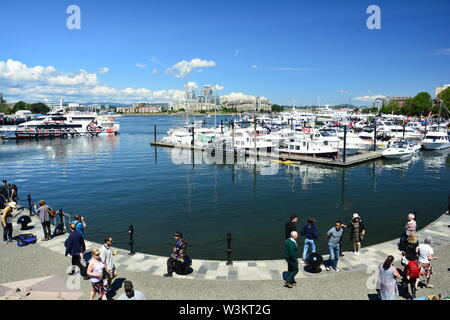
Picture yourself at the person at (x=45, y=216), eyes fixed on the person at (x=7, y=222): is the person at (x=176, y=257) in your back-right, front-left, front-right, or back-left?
back-left

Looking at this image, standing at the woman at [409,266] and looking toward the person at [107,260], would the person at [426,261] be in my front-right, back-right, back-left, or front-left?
back-right

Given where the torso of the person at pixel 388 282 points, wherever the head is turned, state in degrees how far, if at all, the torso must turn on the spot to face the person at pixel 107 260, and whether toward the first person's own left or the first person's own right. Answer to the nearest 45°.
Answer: approximately 135° to the first person's own left

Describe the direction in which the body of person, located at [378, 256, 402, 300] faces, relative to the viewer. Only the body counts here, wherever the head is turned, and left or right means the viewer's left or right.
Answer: facing away from the viewer and to the right of the viewer

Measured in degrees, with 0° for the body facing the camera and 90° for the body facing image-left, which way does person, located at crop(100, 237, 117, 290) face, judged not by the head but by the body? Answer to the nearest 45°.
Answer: approximately 315°

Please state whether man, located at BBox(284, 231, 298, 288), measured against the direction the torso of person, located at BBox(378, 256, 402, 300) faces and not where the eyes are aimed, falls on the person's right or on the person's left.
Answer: on the person's left
